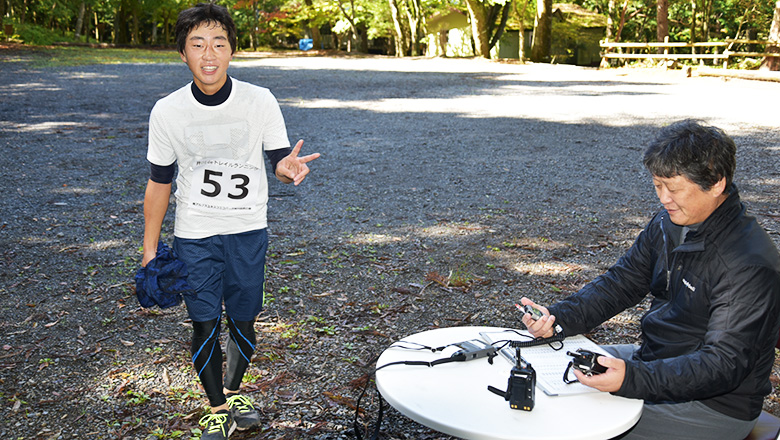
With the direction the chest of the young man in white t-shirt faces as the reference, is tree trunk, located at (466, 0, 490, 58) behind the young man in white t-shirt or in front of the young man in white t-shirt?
behind

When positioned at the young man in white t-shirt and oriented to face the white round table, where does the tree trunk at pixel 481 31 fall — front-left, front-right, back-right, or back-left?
back-left

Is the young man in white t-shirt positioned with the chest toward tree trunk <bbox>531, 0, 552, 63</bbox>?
no

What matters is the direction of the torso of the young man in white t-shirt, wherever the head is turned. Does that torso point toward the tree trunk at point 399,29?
no

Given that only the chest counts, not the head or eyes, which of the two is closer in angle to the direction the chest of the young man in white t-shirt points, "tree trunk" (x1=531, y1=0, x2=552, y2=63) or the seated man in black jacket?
the seated man in black jacket

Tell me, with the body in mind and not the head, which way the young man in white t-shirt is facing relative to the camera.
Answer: toward the camera

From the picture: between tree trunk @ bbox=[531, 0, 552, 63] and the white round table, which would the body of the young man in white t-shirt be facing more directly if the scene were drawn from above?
the white round table

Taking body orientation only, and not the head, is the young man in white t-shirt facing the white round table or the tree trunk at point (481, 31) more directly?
the white round table

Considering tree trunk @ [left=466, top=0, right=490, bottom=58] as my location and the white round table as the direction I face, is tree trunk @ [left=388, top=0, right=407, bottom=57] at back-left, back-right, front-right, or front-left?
back-right

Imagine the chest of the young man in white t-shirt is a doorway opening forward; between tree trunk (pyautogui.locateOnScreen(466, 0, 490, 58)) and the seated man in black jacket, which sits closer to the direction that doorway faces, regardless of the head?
the seated man in black jacket

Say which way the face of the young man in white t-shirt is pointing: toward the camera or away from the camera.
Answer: toward the camera

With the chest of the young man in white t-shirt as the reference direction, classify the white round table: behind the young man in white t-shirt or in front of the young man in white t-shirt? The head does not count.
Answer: in front

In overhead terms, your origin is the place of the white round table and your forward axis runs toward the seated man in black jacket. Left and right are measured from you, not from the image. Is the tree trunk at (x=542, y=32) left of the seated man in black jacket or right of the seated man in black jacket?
left

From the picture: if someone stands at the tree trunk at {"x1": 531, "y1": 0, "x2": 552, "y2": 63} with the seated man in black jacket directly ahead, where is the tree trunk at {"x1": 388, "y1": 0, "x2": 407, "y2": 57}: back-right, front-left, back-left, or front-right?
back-right

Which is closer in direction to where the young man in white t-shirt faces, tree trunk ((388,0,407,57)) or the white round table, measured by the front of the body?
the white round table

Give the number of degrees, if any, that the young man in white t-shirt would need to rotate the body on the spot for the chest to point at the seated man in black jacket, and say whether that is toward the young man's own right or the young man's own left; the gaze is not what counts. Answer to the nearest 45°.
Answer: approximately 45° to the young man's own left

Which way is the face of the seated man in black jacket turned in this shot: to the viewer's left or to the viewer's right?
to the viewer's left
